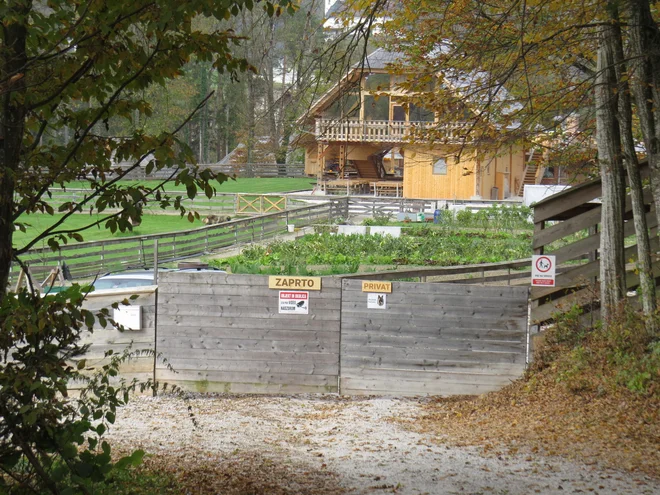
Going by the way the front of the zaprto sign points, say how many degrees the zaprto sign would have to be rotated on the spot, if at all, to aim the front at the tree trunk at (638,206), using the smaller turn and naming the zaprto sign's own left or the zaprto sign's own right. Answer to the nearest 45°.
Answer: approximately 45° to the zaprto sign's own left

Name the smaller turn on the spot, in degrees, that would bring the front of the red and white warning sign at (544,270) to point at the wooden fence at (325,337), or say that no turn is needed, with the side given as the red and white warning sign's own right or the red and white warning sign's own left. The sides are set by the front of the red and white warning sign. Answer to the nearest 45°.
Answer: approximately 90° to the red and white warning sign's own right

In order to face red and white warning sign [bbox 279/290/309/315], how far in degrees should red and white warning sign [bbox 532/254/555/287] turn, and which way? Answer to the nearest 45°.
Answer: approximately 90° to its right

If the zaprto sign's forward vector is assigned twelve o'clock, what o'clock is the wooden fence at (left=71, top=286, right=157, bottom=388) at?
The wooden fence is roughly at 3 o'clock from the zaprto sign.

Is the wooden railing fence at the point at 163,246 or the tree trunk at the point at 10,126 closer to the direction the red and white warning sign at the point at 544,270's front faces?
the tree trunk

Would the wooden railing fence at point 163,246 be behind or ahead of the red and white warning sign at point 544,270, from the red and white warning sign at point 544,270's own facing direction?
behind

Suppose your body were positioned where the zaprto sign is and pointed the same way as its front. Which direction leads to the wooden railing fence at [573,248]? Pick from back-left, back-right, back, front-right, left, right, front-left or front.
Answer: left

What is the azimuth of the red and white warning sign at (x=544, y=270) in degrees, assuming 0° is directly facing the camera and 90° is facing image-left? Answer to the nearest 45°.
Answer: approximately 0°

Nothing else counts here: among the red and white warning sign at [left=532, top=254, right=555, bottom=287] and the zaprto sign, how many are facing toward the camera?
2

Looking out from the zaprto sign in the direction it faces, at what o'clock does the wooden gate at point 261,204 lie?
The wooden gate is roughly at 6 o'clock from the zaprto sign.

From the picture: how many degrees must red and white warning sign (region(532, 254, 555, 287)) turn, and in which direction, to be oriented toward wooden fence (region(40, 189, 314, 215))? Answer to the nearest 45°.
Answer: approximately 135° to its right

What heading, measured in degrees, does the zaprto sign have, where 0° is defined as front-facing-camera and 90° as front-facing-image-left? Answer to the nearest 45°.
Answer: approximately 0°

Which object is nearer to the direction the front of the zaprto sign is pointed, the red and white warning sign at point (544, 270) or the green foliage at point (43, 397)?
the green foliage

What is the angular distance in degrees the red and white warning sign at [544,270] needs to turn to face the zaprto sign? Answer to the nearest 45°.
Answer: approximately 90° to its right

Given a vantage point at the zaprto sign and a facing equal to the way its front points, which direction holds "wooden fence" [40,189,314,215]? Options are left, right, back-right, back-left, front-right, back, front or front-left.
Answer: back
